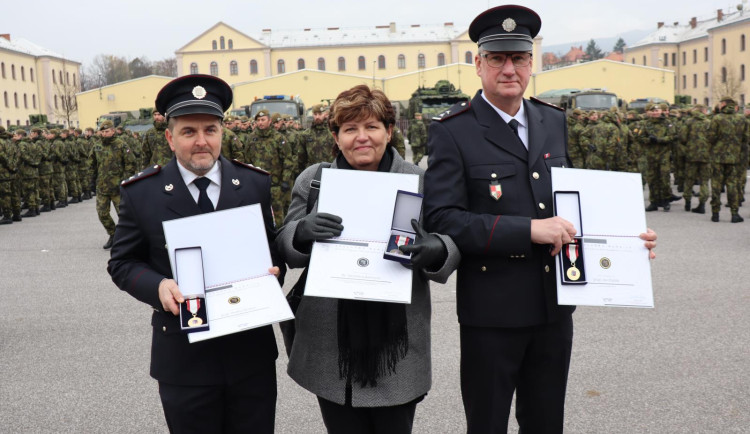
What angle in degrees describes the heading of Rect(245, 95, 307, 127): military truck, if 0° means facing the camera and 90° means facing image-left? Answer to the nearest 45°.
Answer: approximately 0°

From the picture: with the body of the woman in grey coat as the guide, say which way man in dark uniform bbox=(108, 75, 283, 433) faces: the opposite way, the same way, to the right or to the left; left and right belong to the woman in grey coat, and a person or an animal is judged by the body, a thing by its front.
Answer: the same way

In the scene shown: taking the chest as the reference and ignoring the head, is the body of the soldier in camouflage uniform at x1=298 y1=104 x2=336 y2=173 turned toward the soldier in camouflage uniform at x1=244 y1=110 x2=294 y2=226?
no

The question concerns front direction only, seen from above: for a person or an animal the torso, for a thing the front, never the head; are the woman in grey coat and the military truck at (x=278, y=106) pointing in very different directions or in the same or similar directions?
same or similar directions

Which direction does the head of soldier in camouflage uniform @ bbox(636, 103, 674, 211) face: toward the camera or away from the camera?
toward the camera

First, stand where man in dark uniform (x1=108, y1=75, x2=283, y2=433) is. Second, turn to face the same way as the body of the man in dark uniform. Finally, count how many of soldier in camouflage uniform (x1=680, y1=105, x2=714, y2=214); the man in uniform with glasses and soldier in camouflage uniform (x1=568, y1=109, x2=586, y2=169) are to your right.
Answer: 0

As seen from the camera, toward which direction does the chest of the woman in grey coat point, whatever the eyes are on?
toward the camera

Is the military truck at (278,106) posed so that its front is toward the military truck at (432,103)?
no

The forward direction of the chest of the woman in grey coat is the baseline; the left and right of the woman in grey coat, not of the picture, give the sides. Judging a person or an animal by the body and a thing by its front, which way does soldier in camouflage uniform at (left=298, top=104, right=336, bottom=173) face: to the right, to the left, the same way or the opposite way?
the same way

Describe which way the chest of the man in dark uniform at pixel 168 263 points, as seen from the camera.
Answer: toward the camera

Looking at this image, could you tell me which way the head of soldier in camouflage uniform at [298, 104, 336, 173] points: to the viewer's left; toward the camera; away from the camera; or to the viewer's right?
toward the camera

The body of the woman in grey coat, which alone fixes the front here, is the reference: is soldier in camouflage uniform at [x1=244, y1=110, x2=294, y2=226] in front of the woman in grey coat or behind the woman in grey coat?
behind

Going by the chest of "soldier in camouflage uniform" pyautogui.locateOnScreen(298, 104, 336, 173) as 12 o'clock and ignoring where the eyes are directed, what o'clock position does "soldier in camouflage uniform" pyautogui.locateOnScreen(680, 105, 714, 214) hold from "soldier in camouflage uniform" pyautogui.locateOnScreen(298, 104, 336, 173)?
"soldier in camouflage uniform" pyautogui.locateOnScreen(680, 105, 714, 214) is roughly at 9 o'clock from "soldier in camouflage uniform" pyautogui.locateOnScreen(298, 104, 336, 173).

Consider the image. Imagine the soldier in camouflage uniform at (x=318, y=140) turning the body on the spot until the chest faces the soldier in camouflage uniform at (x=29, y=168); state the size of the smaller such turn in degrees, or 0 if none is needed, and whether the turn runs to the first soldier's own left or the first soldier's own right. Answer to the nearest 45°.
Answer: approximately 135° to the first soldier's own right

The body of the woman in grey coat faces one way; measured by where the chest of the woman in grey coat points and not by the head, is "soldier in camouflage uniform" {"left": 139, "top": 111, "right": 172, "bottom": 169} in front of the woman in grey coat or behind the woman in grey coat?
behind

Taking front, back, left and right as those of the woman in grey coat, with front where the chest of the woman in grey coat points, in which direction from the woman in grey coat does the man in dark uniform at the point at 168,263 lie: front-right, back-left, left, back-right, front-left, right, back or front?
right

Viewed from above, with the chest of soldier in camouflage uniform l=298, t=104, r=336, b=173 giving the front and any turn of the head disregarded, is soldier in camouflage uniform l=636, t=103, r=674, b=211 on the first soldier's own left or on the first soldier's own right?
on the first soldier's own left
